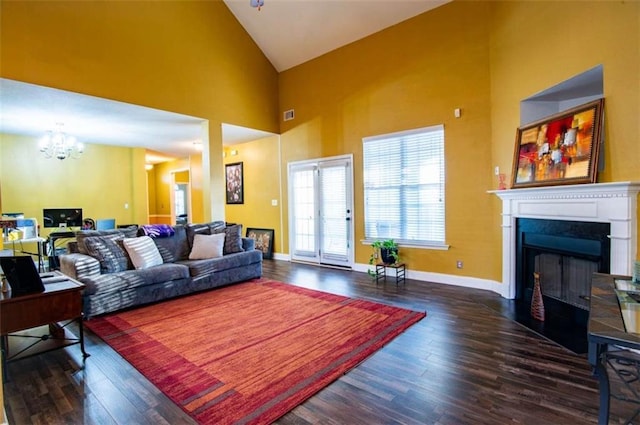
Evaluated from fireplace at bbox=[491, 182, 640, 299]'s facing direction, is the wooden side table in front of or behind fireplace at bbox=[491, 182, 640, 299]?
in front

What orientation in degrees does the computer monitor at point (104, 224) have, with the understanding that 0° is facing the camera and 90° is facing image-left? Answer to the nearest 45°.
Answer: approximately 0°

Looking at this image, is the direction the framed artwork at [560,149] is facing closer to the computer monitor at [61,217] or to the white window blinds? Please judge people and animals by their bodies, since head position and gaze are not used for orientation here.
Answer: the computer monitor

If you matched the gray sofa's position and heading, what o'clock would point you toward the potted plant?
The potted plant is roughly at 11 o'clock from the gray sofa.

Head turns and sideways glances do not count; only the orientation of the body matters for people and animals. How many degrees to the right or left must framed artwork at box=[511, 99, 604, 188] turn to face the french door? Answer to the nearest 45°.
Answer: approximately 45° to its right

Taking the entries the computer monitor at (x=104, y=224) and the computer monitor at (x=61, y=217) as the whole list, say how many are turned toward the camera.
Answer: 2

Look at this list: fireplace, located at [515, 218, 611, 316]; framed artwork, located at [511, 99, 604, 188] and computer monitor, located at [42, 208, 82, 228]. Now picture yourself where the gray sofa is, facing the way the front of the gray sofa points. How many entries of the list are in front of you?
2

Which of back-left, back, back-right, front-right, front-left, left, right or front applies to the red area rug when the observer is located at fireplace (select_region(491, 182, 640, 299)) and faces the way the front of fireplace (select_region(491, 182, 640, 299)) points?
front

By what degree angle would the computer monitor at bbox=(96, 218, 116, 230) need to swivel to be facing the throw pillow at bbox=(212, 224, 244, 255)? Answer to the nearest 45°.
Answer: approximately 45° to its left

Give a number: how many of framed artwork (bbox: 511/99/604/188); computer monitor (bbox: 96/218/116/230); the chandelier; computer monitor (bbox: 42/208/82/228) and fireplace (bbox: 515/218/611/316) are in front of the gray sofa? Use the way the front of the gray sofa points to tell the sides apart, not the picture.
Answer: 2

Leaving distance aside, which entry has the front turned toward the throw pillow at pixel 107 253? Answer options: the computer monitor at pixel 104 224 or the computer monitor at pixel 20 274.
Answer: the computer monitor at pixel 104 224

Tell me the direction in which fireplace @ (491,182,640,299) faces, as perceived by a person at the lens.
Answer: facing the viewer and to the left of the viewer
